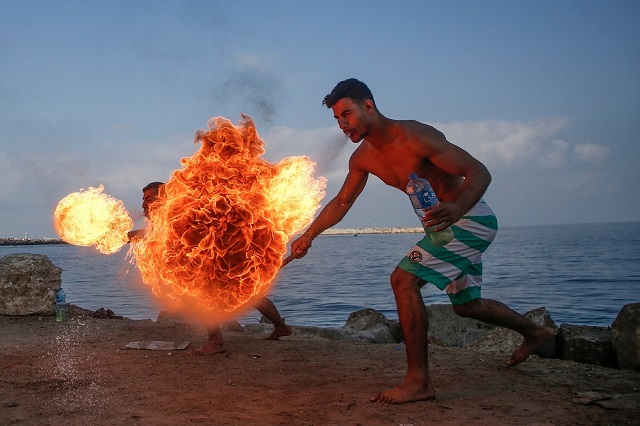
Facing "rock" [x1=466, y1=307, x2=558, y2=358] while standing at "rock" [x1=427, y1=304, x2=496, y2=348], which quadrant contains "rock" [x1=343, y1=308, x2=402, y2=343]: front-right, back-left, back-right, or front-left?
back-right

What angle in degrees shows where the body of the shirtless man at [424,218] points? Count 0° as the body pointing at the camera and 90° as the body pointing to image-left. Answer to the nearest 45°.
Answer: approximately 45°

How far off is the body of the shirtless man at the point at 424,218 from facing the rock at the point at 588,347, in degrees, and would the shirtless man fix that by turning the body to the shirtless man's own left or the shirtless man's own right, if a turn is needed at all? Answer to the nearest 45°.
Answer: approximately 180°

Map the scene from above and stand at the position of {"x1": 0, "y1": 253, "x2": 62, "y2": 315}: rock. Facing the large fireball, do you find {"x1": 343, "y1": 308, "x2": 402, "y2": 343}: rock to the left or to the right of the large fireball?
left

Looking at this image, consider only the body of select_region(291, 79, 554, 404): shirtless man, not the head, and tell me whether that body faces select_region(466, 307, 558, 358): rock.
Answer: no

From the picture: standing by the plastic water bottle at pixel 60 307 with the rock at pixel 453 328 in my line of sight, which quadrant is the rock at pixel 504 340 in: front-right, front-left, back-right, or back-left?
front-right

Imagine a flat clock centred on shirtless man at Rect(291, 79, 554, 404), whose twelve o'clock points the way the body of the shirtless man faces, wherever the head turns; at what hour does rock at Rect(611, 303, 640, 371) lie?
The rock is roughly at 6 o'clock from the shirtless man.

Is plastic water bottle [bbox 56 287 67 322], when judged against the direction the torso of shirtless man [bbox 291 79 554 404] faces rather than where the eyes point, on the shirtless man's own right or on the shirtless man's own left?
on the shirtless man's own right

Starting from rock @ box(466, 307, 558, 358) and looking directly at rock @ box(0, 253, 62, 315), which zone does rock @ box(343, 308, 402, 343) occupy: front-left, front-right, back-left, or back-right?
front-right
